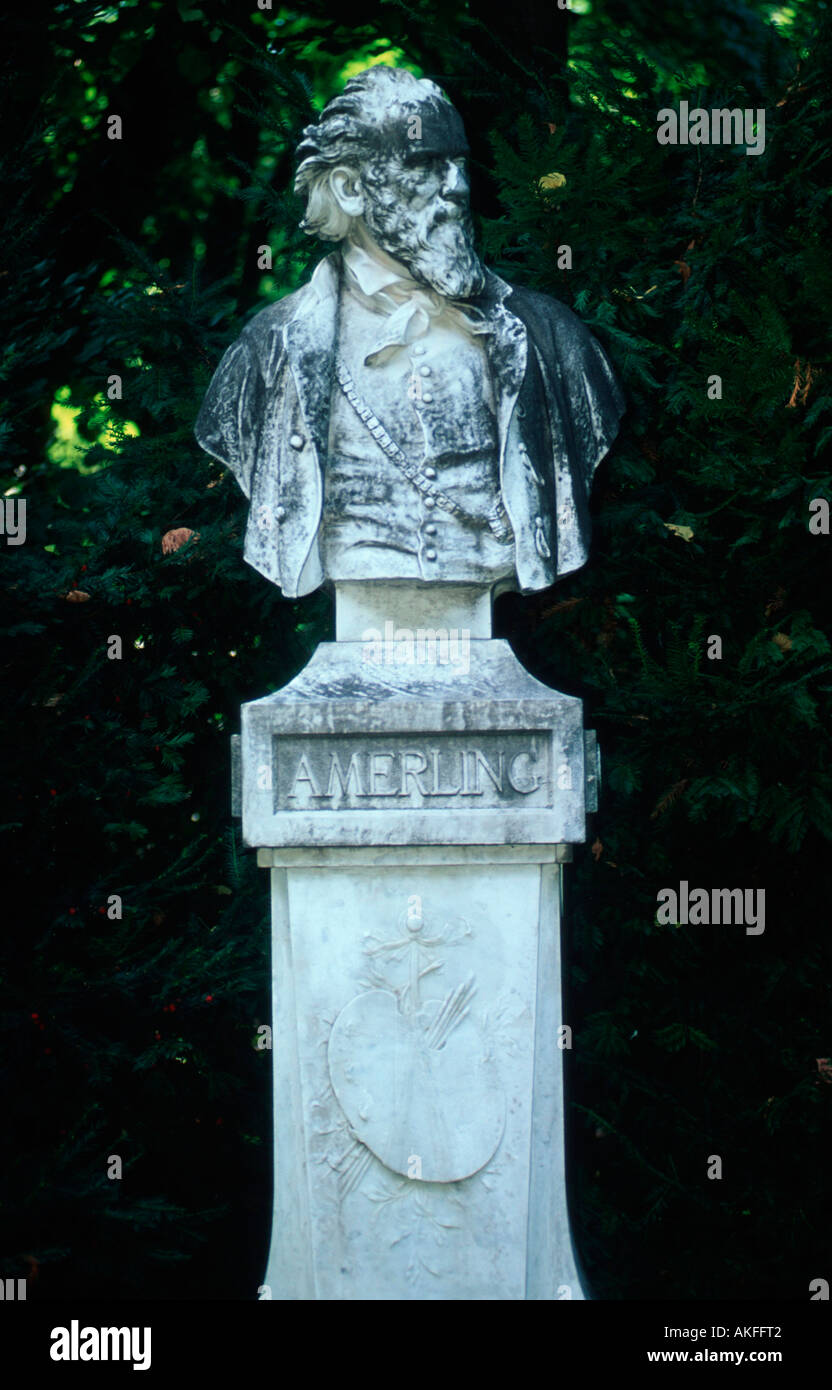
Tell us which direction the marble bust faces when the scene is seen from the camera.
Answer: facing the viewer
